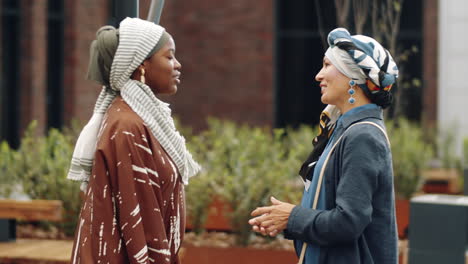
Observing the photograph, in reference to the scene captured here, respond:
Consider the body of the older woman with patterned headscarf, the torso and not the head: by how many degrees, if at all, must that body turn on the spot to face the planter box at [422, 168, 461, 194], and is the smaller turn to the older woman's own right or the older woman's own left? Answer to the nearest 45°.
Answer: approximately 90° to the older woman's own right

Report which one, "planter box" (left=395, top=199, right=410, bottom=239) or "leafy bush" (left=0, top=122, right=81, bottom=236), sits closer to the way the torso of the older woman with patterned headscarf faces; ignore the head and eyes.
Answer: the leafy bush

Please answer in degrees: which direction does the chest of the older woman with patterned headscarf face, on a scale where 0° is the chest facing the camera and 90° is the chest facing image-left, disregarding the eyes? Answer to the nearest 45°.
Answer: approximately 90°

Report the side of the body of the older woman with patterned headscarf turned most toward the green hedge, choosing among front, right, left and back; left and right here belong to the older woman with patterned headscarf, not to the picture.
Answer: right

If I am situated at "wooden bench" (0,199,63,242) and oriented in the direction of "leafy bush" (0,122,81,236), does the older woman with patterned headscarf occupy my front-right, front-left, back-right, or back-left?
back-right

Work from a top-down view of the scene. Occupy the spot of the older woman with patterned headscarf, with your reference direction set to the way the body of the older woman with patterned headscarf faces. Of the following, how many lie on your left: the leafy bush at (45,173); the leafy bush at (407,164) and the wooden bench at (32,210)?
0

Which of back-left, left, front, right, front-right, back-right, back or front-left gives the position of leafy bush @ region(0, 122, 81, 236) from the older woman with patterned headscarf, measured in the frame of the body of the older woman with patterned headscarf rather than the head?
front-right

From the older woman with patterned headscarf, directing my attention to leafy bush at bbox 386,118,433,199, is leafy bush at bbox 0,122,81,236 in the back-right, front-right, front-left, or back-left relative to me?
front-left

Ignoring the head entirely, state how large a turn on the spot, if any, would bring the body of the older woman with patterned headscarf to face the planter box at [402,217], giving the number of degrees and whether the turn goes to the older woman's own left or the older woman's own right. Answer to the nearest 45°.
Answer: approximately 90° to the older woman's own right

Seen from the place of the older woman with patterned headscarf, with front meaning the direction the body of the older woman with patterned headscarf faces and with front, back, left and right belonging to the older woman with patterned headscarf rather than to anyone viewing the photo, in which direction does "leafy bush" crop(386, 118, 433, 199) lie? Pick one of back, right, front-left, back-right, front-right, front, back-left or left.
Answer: right

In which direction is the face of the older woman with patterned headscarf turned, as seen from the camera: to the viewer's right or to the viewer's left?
to the viewer's left
